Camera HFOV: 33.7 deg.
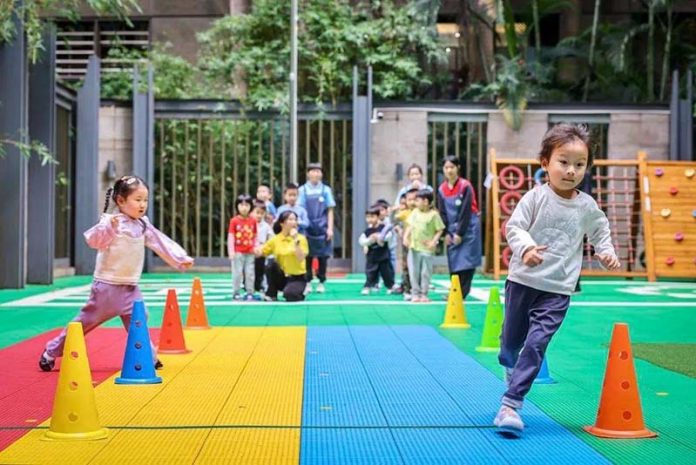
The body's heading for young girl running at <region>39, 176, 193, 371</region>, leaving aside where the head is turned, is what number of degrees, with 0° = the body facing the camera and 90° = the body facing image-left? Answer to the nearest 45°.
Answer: approximately 315°

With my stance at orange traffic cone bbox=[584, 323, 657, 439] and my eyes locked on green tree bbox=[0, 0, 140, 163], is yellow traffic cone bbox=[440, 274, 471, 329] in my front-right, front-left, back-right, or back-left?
front-right

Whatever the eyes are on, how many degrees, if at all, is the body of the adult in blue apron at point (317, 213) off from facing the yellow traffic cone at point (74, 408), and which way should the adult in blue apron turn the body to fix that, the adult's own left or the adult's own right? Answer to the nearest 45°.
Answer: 0° — they already face it

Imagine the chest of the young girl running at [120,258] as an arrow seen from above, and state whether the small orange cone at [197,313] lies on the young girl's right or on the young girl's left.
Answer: on the young girl's left

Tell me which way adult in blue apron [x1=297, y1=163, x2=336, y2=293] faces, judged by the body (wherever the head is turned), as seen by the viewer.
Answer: toward the camera

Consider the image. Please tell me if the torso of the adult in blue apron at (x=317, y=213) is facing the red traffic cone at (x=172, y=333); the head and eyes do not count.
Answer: yes

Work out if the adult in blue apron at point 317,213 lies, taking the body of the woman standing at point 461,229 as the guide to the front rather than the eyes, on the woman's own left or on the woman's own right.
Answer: on the woman's own right

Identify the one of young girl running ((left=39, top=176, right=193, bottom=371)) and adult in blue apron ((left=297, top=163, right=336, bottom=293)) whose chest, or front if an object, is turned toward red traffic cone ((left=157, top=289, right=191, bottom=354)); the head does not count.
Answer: the adult in blue apron

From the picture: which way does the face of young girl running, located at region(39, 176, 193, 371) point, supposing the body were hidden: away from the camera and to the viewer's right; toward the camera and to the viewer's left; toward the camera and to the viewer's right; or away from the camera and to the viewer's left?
toward the camera and to the viewer's right

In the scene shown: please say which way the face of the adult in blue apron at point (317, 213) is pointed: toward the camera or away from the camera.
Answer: toward the camera

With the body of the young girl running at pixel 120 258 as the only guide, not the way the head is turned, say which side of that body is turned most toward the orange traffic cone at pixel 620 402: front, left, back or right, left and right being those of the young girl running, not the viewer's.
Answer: front

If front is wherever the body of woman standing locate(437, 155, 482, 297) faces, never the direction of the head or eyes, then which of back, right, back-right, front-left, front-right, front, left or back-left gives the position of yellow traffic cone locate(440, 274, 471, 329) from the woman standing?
front-left

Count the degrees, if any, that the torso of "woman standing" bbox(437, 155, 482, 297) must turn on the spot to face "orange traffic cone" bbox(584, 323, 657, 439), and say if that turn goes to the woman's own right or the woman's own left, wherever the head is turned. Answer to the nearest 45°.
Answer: approximately 45° to the woman's own left

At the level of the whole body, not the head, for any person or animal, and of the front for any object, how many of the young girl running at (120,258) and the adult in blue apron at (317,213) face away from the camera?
0
